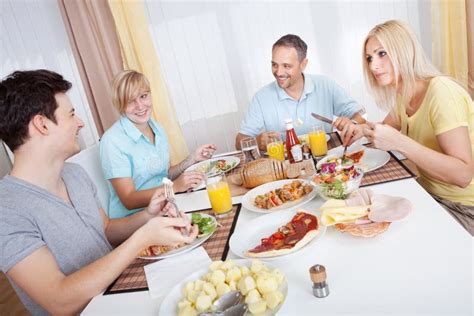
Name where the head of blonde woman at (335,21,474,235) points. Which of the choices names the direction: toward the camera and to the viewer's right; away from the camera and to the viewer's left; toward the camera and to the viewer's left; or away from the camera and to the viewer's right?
toward the camera and to the viewer's left

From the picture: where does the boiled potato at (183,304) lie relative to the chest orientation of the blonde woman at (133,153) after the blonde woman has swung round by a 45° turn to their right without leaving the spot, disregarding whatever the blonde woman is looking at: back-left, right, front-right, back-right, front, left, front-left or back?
front

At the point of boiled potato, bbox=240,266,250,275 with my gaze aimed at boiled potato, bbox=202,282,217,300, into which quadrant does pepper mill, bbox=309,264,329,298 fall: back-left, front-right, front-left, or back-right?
back-left

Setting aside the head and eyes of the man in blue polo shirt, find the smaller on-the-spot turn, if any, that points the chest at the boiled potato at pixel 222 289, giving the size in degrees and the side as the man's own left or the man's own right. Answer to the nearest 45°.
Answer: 0° — they already face it

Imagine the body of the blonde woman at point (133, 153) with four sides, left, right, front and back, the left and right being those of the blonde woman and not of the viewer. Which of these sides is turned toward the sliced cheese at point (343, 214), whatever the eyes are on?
front

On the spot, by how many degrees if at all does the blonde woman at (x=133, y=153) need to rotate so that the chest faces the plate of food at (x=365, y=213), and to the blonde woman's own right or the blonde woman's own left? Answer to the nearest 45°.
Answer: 0° — they already face it

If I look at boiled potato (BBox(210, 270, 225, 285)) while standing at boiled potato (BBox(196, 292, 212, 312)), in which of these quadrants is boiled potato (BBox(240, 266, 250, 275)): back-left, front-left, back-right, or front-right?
front-right

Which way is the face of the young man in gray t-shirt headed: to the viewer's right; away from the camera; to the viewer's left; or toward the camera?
to the viewer's right

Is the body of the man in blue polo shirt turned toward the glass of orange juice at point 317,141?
yes

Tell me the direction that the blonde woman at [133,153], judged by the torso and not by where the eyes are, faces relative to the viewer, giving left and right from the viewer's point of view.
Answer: facing the viewer and to the right of the viewer

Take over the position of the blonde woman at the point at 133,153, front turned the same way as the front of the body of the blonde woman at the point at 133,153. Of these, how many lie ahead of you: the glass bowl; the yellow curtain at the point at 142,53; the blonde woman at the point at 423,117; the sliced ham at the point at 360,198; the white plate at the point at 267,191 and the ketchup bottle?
5

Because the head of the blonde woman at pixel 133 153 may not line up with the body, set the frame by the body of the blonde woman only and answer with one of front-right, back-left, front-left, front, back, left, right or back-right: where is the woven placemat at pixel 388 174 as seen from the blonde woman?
front

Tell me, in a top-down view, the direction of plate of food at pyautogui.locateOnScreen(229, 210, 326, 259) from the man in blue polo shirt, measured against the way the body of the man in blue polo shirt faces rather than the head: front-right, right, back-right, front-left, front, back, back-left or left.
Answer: front

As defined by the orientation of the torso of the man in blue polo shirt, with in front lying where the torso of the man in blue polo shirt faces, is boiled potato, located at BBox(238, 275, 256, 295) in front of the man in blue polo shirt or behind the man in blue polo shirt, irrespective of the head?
in front

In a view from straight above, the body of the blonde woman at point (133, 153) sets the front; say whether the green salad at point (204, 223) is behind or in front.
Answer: in front

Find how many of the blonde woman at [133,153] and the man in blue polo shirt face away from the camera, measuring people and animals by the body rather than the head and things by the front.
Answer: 0

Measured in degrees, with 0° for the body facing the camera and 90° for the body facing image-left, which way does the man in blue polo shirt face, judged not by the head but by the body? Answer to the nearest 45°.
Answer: approximately 0°

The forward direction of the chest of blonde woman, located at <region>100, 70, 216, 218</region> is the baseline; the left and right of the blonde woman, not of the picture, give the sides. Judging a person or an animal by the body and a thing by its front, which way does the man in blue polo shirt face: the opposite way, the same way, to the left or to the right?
to the right
